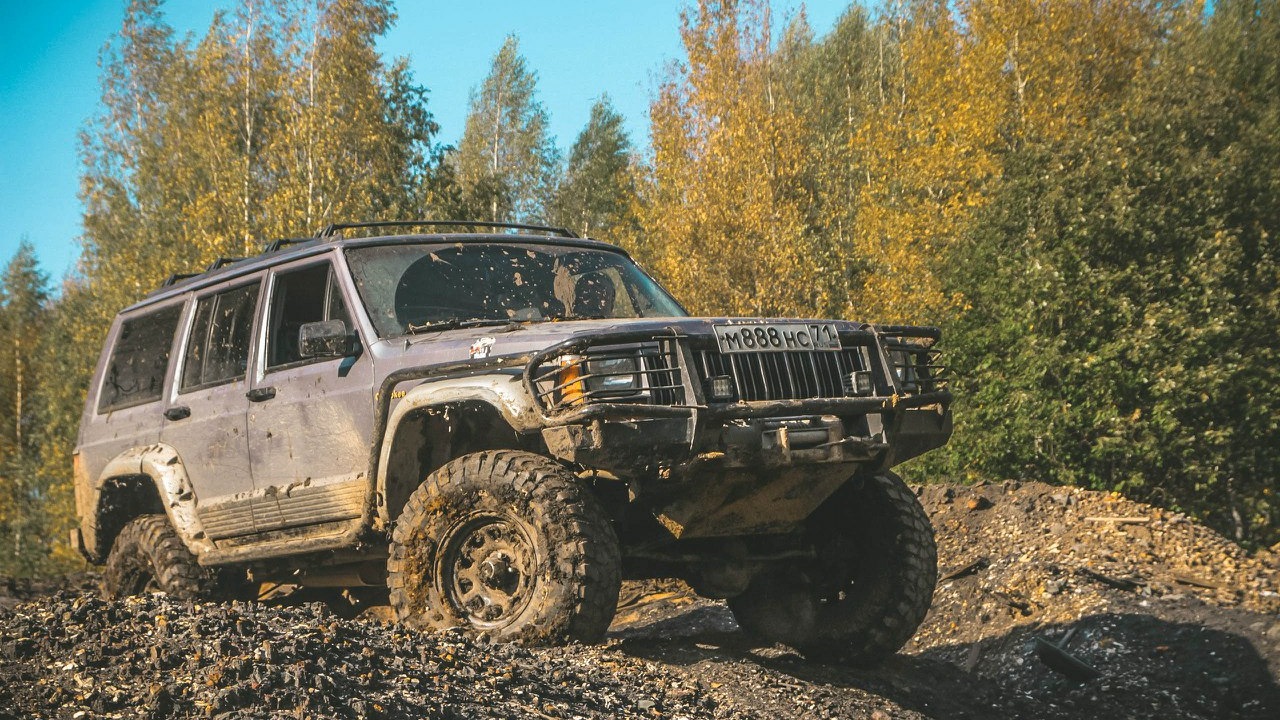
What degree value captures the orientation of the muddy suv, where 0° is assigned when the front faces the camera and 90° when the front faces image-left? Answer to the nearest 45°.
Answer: approximately 315°
